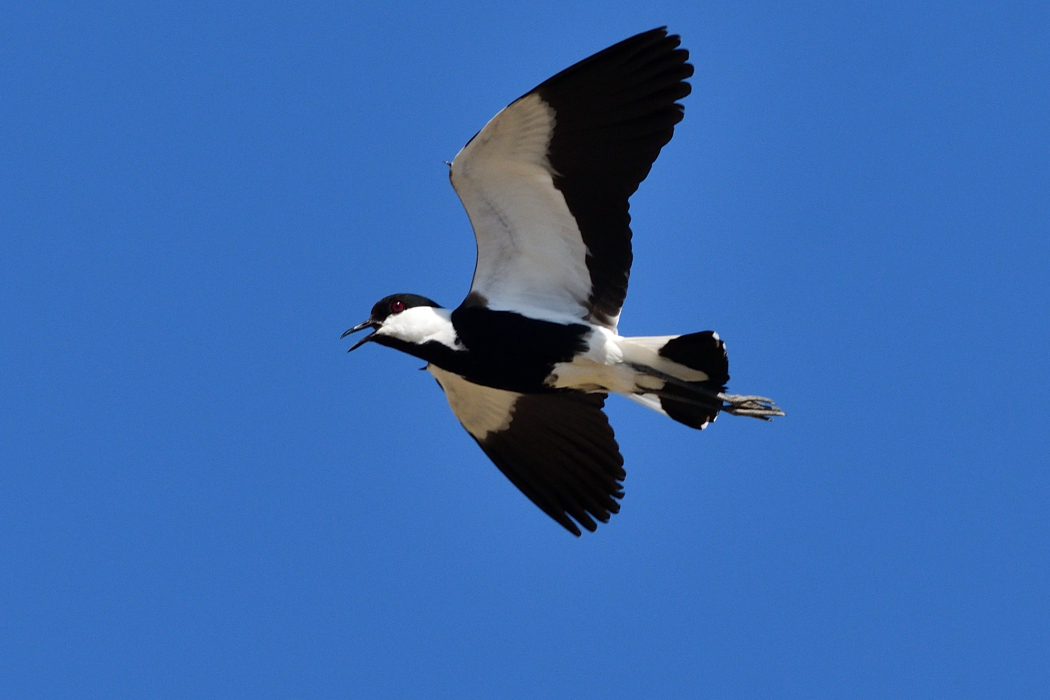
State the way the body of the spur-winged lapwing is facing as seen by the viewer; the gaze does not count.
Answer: to the viewer's left
